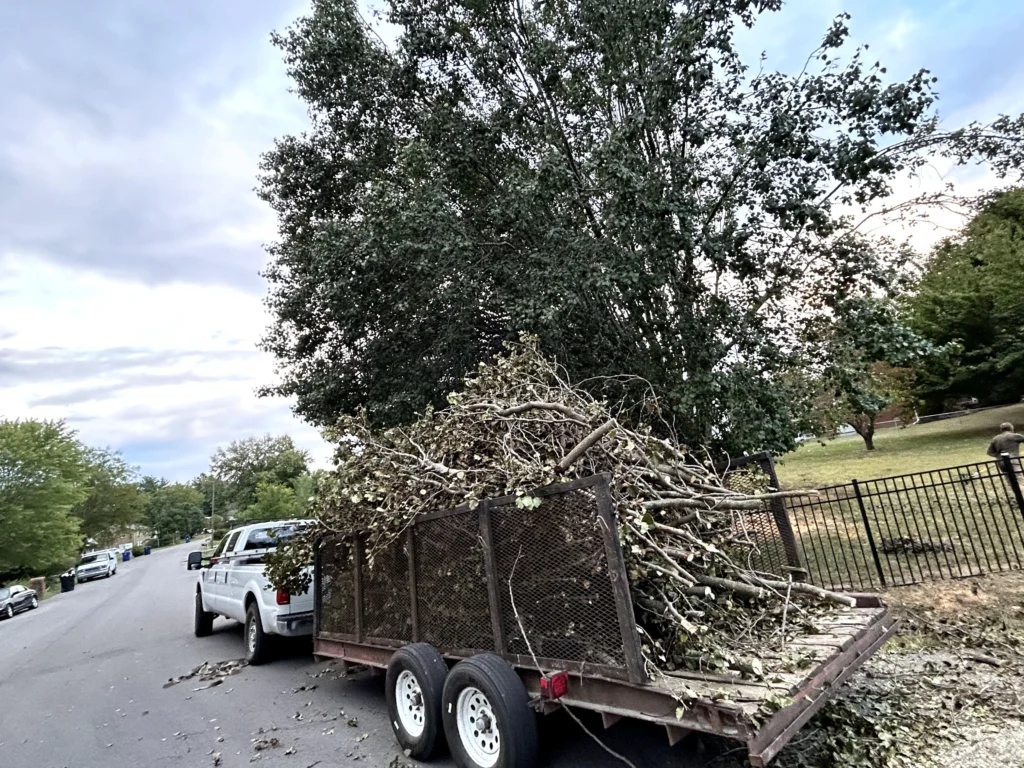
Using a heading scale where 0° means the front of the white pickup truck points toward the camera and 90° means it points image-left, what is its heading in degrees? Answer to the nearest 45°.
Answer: approximately 135°

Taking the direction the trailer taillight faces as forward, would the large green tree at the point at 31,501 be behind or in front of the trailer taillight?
behind

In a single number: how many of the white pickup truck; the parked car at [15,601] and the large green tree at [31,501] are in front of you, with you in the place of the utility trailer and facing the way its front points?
3

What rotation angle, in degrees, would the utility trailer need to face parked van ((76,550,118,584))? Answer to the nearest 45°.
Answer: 0° — it already faces it

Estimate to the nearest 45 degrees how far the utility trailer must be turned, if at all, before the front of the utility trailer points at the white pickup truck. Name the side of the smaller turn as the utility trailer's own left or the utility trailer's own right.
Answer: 0° — it already faces it

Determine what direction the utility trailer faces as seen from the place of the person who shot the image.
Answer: facing away from the viewer and to the left of the viewer

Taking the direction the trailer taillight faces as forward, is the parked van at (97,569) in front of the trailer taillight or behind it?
behind
